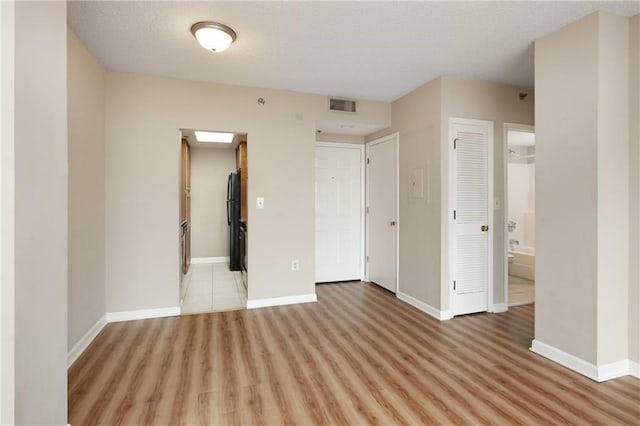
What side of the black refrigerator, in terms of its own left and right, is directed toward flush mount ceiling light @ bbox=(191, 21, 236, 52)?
left

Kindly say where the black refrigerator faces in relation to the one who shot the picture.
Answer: facing to the left of the viewer

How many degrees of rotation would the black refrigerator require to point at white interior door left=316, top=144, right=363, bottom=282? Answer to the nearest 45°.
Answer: approximately 135° to its left

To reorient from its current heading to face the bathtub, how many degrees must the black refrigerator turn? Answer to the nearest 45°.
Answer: approximately 180°

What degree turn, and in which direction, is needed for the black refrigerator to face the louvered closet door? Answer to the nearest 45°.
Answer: approximately 135° to its left

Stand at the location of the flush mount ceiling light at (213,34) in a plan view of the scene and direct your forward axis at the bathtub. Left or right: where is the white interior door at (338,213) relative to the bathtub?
left

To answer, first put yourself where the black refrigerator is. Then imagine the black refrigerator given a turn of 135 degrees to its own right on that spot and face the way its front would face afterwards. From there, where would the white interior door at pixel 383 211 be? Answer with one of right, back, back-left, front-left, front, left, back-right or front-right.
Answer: right
